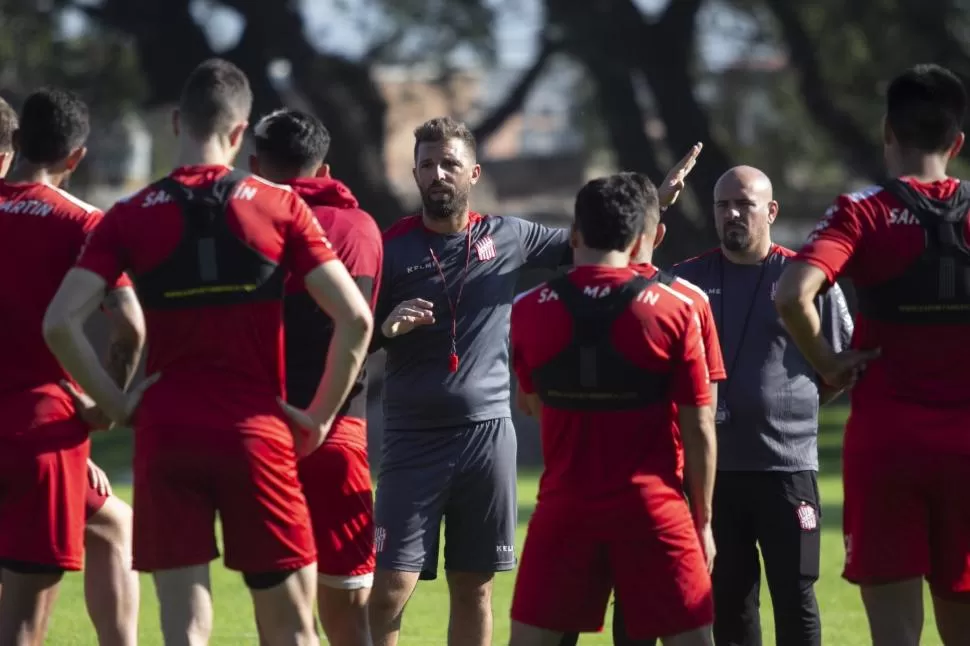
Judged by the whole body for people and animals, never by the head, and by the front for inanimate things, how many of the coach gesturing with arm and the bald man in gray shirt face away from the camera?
0

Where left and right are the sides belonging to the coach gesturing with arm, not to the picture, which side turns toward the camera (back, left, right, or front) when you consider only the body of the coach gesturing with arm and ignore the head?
front

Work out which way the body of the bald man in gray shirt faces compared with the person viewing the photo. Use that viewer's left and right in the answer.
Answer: facing the viewer and to the left of the viewer

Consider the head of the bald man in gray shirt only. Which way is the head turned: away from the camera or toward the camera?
toward the camera

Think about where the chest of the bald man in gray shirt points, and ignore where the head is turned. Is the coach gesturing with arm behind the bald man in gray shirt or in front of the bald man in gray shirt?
in front

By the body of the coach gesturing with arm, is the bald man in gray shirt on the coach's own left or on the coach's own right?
on the coach's own left
